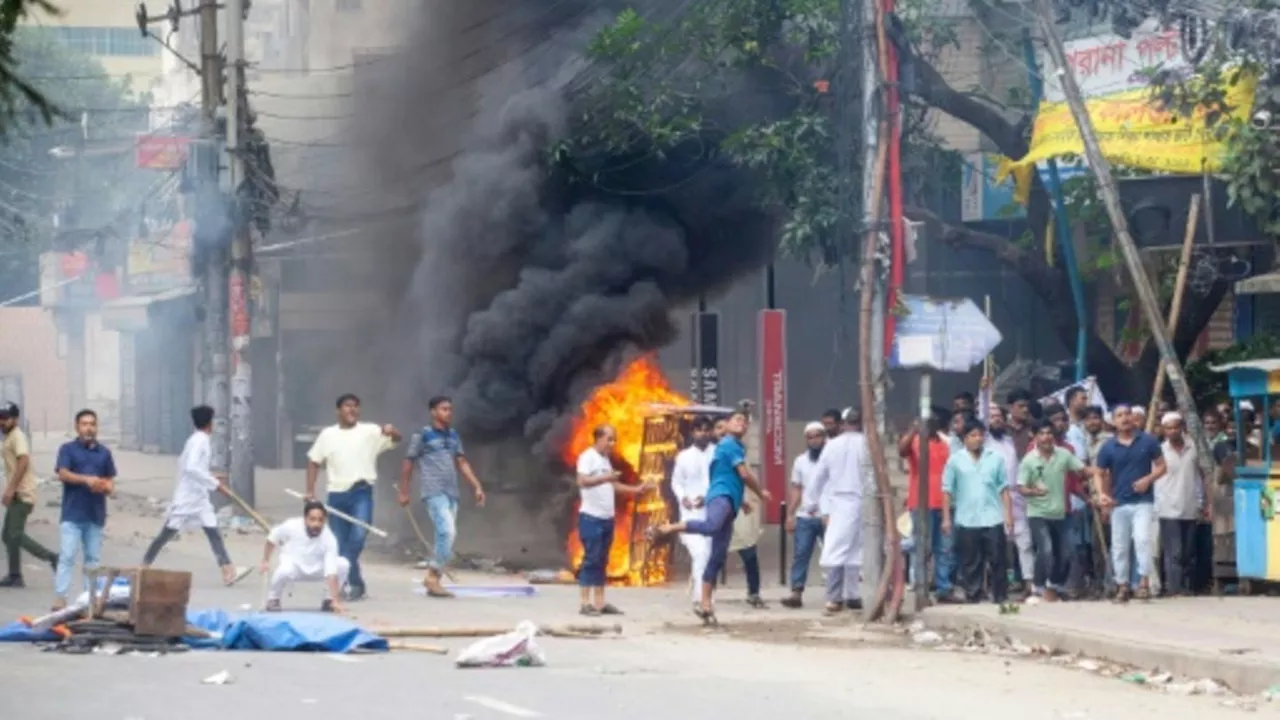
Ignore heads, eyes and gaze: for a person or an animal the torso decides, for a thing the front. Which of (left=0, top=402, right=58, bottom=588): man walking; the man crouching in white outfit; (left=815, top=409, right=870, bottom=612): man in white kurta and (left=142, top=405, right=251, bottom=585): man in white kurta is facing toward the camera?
the man crouching in white outfit

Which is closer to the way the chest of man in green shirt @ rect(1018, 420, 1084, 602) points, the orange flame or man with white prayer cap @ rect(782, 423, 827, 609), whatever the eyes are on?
the man with white prayer cap

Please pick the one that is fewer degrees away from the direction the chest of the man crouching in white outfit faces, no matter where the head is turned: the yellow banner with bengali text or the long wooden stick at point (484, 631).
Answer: the long wooden stick

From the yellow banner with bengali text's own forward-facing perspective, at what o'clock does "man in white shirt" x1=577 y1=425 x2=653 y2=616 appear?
The man in white shirt is roughly at 1 o'clock from the yellow banner with bengali text.

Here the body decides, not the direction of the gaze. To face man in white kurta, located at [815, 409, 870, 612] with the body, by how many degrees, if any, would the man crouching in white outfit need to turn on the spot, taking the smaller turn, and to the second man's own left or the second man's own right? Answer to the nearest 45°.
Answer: approximately 90° to the second man's own left

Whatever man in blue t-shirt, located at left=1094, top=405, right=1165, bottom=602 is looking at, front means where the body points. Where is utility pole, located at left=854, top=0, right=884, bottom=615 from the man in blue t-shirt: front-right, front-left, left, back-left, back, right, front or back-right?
front-right

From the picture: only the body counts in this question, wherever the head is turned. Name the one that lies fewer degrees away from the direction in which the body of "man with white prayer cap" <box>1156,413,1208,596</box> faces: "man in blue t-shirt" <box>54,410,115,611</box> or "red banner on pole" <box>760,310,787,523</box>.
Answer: the man in blue t-shirt

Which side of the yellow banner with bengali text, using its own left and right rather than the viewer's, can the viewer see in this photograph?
front

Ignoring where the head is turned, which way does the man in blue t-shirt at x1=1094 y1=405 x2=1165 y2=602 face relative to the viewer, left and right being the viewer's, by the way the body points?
facing the viewer

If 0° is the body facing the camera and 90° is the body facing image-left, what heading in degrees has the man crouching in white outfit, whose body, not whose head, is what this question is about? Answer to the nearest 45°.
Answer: approximately 0°
